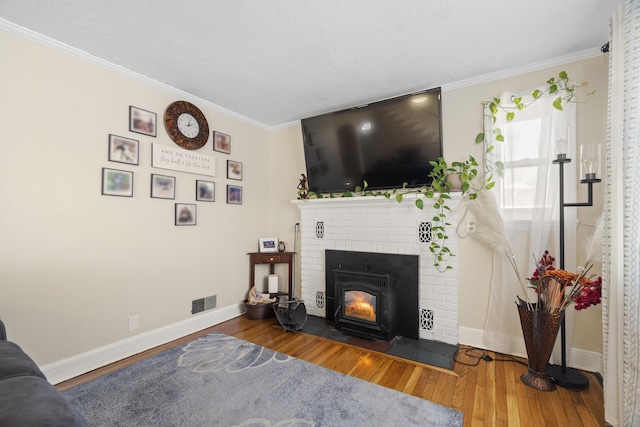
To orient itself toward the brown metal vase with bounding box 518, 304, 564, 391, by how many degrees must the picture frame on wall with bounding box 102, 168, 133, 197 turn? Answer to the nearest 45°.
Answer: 0° — it already faces it

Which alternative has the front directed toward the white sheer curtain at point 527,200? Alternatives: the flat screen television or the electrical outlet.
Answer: the electrical outlet

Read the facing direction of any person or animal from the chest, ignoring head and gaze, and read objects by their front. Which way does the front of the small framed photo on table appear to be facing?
toward the camera

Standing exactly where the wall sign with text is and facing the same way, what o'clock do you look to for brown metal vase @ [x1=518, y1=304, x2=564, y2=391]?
The brown metal vase is roughly at 12 o'clock from the wall sign with text.

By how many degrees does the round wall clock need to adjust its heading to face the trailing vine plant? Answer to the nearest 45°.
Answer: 0° — it already faces it

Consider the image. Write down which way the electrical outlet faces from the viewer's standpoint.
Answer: facing the viewer and to the right of the viewer

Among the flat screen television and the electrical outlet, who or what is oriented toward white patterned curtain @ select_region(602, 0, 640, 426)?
the electrical outlet

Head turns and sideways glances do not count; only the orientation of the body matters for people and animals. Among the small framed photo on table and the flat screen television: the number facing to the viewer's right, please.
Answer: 0

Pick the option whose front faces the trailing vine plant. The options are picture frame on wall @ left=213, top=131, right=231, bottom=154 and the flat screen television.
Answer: the picture frame on wall

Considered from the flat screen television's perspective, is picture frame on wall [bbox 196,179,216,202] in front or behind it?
in front

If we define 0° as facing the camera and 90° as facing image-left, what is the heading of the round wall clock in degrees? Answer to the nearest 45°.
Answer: approximately 315°

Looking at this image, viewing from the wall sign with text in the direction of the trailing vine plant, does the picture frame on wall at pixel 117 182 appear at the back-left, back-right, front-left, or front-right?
back-right
